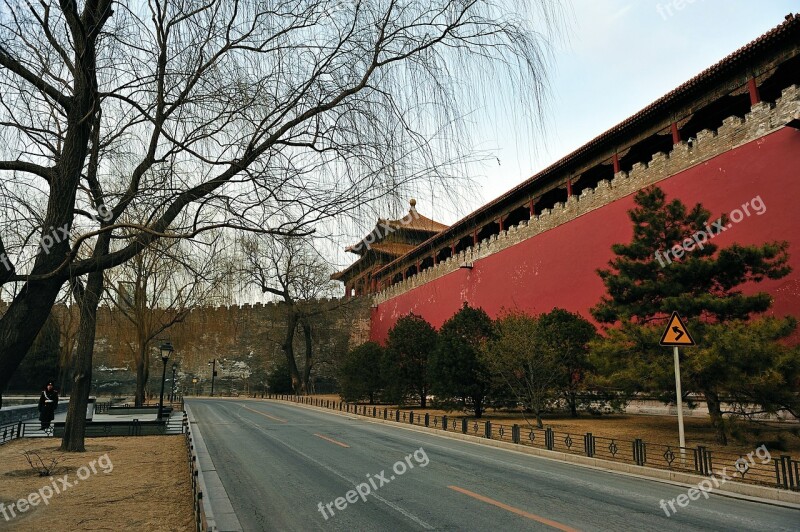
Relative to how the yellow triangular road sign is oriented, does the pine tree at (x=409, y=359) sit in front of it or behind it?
behind

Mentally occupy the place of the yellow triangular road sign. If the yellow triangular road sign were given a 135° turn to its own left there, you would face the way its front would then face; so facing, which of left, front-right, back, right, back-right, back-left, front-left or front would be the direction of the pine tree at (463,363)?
left

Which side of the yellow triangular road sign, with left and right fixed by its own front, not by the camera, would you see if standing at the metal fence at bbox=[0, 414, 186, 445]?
right

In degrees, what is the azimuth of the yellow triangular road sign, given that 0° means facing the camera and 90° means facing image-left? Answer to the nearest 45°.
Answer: approximately 0°

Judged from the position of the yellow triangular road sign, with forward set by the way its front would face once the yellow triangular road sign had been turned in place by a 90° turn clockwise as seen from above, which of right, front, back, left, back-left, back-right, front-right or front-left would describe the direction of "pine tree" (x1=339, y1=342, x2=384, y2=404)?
front-right
